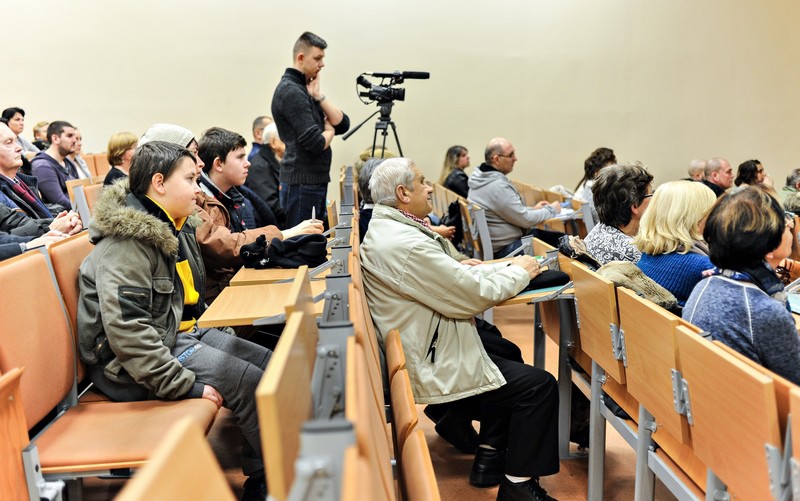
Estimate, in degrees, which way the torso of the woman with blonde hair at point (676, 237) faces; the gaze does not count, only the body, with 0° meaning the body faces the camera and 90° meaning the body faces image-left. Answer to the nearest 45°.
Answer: approximately 225°

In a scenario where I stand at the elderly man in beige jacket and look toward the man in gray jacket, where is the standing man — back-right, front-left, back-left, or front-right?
front-left

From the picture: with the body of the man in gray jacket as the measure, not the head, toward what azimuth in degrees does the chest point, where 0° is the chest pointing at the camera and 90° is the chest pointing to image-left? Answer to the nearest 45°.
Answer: approximately 270°

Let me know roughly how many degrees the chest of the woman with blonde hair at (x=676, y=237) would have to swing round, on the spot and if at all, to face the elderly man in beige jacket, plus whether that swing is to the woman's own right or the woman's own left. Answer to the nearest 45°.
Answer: approximately 180°

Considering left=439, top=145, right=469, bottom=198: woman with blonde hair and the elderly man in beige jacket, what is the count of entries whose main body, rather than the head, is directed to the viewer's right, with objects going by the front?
2

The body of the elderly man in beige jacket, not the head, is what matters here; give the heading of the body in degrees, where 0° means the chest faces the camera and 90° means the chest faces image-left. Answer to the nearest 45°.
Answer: approximately 270°

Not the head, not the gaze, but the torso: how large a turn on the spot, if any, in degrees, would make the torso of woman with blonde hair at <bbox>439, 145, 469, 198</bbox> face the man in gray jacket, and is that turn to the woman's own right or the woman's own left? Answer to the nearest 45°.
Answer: approximately 90° to the woman's own right

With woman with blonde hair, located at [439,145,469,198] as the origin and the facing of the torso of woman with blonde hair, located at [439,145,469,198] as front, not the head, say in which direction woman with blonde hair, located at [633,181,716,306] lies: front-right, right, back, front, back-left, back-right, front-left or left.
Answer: right

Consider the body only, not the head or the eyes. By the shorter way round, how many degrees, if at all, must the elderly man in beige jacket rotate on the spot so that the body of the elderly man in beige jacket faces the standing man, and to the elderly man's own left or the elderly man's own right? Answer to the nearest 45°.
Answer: approximately 135° to the elderly man's own left

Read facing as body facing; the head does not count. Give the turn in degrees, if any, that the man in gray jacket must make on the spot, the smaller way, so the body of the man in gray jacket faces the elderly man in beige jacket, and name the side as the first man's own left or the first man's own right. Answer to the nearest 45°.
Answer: approximately 90° to the first man's own right

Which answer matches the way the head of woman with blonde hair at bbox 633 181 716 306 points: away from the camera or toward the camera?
away from the camera

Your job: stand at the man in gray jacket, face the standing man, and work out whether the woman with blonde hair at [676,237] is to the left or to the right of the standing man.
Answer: left
